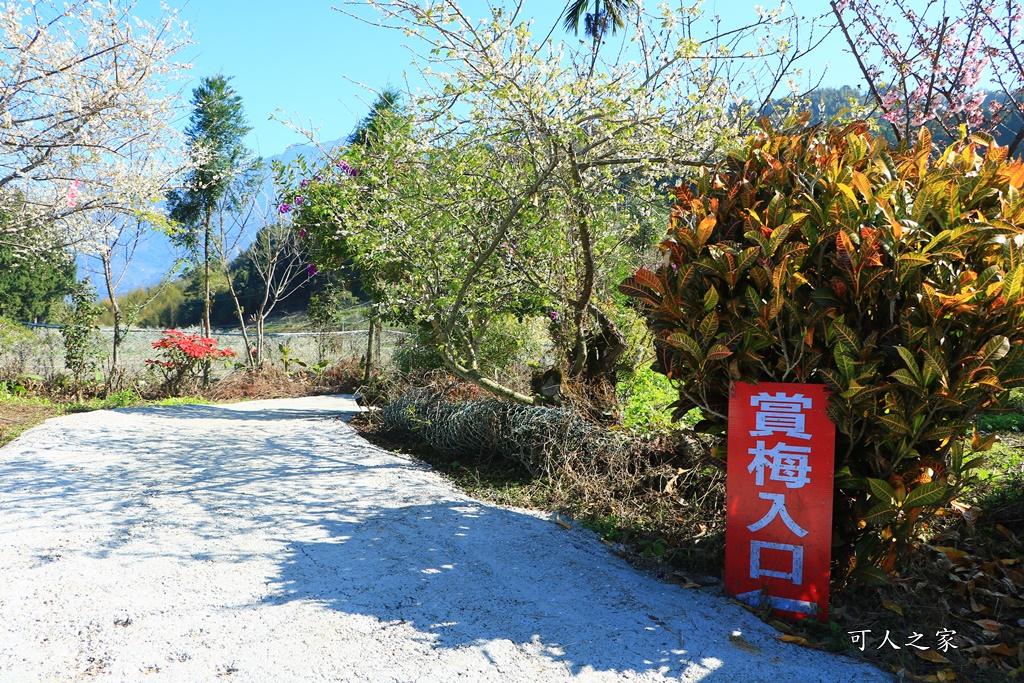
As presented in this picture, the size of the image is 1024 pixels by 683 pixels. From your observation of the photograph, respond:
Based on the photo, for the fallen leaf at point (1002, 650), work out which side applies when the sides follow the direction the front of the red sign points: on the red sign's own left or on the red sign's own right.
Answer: on the red sign's own left

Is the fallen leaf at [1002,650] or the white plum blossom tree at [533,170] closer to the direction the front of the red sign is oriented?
the fallen leaf

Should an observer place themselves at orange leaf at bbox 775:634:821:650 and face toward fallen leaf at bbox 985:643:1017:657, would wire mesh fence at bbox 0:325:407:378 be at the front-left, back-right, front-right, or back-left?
back-left

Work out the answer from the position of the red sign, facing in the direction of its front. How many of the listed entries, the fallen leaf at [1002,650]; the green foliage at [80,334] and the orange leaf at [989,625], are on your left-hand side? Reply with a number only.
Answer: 2

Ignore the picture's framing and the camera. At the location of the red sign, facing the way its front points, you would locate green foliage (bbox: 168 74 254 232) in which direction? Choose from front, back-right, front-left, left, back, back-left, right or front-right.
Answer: back-right

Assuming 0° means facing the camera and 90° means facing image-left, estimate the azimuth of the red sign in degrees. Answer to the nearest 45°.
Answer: approximately 0°

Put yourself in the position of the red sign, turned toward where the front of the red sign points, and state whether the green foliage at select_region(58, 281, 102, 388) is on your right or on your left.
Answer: on your right

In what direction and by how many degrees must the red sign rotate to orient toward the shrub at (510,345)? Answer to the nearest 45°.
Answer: approximately 135° to its right

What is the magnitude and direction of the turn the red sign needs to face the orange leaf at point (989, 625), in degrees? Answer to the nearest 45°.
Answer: approximately 90° to its left

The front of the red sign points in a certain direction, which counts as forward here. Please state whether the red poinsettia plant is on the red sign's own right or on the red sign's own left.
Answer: on the red sign's own right
